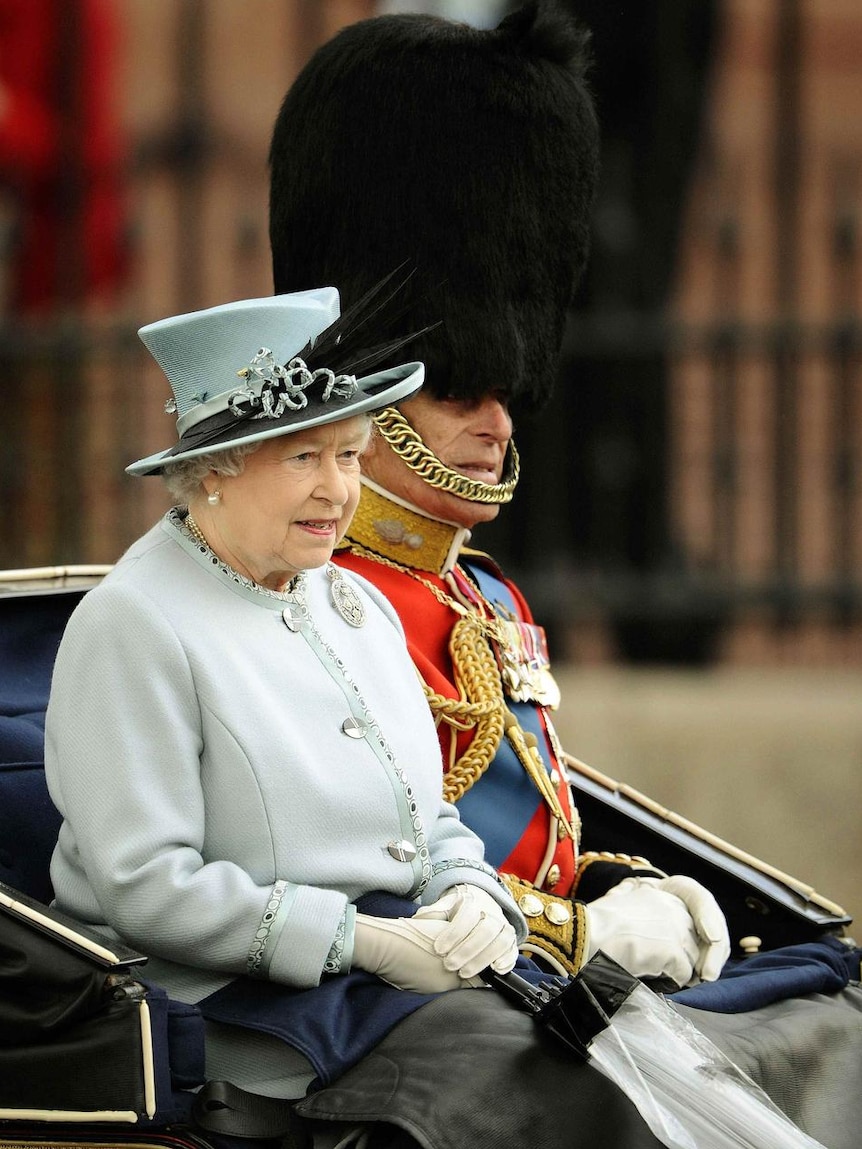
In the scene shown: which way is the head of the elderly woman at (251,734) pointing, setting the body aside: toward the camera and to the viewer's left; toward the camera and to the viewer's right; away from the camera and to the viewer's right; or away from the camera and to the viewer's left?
toward the camera and to the viewer's right

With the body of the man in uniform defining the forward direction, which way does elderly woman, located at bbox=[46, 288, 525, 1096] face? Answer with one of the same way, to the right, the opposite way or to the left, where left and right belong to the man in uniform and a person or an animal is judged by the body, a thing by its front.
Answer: the same way

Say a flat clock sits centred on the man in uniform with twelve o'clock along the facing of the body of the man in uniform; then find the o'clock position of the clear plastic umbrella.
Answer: The clear plastic umbrella is roughly at 1 o'clock from the man in uniform.

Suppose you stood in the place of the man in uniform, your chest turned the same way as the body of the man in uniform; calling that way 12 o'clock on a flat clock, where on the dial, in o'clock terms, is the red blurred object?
The red blurred object is roughly at 7 o'clock from the man in uniform.

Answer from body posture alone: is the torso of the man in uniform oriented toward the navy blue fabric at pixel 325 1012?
no

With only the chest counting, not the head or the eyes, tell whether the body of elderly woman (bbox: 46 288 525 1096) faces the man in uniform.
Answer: no

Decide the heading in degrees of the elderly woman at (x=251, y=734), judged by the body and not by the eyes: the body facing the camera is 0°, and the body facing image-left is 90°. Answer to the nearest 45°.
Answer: approximately 315°

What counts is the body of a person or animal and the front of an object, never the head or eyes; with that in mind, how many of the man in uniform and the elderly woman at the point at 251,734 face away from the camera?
0

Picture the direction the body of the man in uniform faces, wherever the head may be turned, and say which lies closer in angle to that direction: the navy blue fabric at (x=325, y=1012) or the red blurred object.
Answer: the navy blue fabric

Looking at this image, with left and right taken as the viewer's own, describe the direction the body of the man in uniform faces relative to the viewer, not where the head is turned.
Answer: facing the viewer and to the right of the viewer

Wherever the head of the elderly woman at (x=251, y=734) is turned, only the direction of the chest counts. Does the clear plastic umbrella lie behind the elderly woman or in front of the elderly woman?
in front

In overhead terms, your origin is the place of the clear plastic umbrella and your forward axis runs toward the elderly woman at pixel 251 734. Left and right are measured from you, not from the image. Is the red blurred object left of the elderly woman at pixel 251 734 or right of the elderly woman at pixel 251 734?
right

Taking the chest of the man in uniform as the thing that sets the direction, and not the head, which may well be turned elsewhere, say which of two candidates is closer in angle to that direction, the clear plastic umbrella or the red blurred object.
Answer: the clear plastic umbrella

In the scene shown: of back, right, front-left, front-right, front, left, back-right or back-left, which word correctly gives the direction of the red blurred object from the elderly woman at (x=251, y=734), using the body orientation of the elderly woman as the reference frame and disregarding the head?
back-left

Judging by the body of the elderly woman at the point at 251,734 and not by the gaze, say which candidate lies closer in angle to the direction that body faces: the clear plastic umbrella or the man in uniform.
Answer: the clear plastic umbrella
